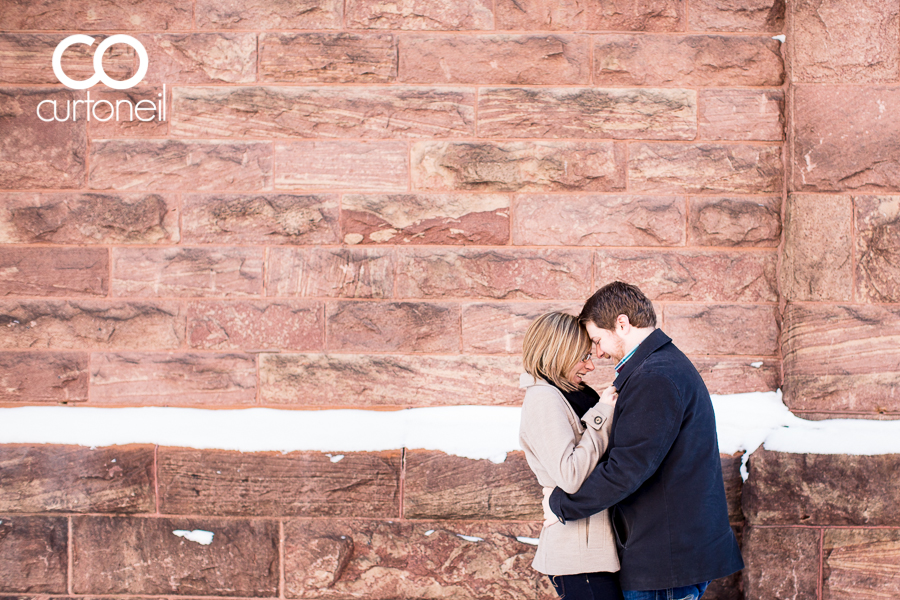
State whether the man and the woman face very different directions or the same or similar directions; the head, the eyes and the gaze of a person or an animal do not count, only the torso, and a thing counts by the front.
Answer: very different directions

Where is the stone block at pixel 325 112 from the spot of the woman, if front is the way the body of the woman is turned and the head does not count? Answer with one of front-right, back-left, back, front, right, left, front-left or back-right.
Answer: back-left

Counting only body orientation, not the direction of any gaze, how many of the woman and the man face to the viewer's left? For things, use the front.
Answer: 1

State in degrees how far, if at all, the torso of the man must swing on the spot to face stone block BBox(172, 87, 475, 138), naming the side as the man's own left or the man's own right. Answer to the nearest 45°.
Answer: approximately 45° to the man's own right

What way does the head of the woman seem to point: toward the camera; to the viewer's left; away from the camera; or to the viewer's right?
to the viewer's right

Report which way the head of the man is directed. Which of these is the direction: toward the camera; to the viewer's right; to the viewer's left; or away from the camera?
to the viewer's left

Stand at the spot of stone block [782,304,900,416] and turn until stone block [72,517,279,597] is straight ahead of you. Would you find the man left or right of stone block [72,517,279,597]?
left

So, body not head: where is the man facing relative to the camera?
to the viewer's left

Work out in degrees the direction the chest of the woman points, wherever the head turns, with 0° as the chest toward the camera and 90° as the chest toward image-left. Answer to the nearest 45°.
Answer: approximately 270°
